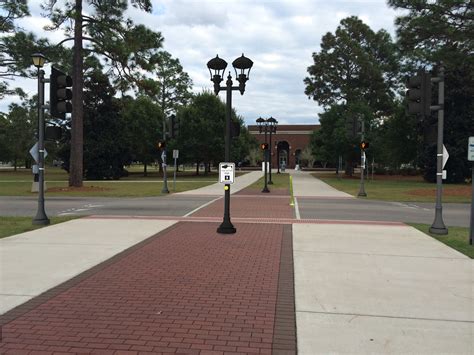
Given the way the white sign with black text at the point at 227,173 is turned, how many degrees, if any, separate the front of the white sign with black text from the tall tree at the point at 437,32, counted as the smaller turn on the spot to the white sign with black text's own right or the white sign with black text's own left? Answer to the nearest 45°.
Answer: approximately 135° to the white sign with black text's own left

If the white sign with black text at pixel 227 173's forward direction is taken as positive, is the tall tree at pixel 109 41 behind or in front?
behind

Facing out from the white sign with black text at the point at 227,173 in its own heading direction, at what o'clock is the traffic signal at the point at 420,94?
The traffic signal is roughly at 9 o'clock from the white sign with black text.

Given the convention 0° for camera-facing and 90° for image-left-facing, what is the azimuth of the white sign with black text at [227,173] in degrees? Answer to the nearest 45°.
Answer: approximately 0°

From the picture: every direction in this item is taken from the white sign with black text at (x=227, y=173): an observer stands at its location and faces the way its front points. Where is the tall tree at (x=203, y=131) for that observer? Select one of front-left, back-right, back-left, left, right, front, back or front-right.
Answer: back

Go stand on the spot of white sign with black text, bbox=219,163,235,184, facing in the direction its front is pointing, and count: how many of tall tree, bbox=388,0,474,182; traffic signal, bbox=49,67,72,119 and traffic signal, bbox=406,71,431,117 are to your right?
1

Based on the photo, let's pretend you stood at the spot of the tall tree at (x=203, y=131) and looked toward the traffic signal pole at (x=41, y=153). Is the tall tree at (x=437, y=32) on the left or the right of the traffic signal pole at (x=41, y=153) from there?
left

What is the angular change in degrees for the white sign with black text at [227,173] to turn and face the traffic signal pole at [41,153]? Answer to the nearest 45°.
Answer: approximately 90° to its right

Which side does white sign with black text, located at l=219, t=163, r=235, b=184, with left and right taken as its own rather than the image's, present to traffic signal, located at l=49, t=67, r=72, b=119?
right
